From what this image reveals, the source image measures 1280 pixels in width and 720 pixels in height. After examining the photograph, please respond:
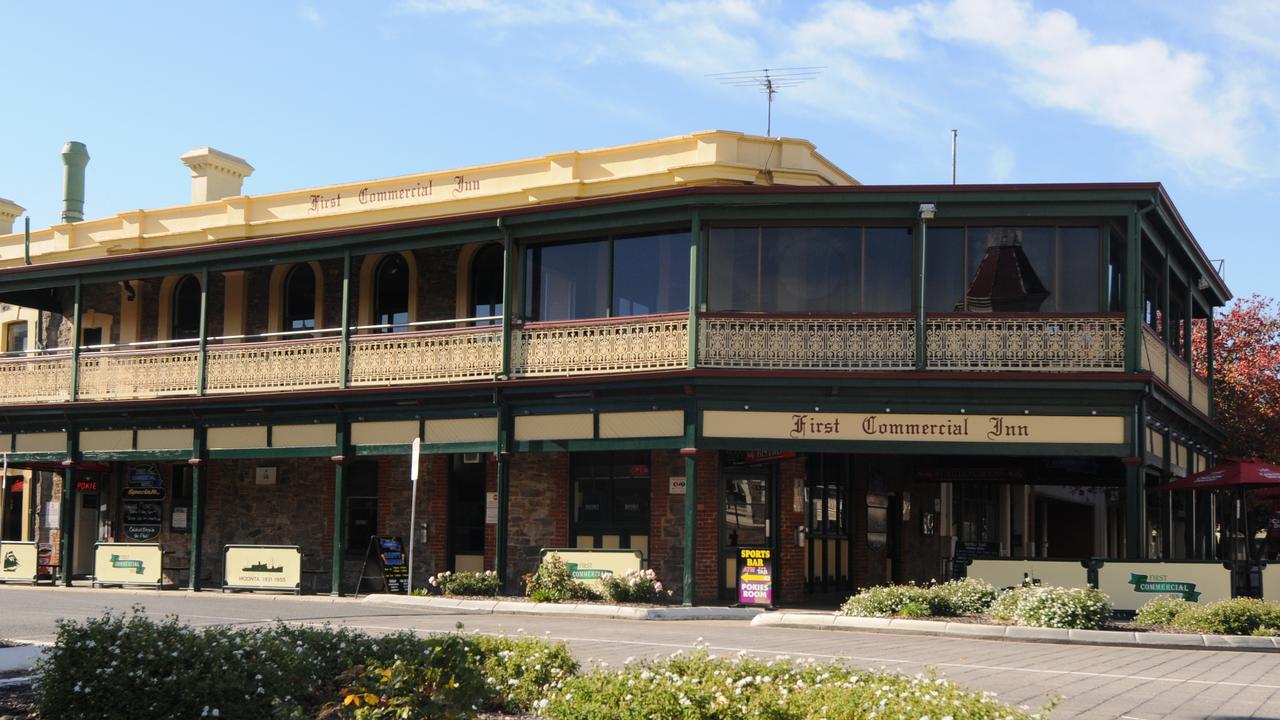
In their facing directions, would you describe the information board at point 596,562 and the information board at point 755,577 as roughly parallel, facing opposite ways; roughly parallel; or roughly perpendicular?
roughly parallel

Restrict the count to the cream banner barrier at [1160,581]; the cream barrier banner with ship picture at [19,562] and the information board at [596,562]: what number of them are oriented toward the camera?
3

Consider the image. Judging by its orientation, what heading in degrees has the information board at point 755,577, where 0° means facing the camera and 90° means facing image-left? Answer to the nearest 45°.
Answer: approximately 0°

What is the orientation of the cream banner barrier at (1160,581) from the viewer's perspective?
toward the camera

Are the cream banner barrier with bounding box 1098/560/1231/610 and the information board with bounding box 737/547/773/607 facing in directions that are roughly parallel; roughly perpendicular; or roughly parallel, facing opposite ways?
roughly parallel

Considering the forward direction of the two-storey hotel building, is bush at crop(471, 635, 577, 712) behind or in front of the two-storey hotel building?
in front

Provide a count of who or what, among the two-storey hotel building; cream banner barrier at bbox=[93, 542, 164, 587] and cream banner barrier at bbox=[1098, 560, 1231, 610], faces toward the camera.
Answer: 3

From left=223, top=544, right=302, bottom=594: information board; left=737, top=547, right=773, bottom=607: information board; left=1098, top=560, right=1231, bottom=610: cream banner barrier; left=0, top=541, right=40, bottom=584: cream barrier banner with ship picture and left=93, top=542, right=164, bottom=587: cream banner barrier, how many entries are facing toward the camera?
5

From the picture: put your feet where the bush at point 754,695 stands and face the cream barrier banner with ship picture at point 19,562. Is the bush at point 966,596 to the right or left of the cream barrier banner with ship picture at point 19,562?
right

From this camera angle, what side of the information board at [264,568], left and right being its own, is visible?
front

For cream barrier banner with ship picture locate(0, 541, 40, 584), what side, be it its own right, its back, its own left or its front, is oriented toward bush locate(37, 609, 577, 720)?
front

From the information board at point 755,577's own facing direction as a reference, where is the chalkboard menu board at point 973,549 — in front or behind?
behind

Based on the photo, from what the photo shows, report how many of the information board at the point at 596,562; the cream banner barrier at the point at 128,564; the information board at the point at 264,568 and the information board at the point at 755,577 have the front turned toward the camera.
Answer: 4

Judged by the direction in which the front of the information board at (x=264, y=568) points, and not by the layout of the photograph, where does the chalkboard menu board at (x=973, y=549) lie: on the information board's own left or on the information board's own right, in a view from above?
on the information board's own left

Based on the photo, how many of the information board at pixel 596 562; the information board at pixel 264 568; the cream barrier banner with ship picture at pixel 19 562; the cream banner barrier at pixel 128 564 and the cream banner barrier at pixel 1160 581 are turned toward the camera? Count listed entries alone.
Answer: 5

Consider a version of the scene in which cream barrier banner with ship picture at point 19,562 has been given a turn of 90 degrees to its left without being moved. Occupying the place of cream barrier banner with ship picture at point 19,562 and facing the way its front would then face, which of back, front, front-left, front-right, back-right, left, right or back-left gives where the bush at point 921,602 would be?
front-right

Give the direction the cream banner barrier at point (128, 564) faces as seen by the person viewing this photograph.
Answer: facing the viewer

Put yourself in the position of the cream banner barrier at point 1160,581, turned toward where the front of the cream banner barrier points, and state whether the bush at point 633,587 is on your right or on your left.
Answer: on your right

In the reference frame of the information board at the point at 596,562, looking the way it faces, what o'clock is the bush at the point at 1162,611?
The bush is roughly at 10 o'clock from the information board.
